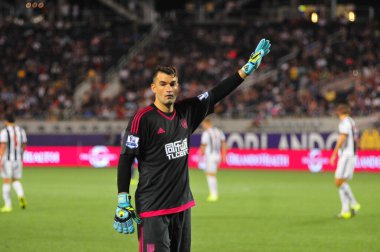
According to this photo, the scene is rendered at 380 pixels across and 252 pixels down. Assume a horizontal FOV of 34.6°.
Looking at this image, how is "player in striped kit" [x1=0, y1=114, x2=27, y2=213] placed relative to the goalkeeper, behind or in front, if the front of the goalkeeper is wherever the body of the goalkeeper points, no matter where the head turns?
behind

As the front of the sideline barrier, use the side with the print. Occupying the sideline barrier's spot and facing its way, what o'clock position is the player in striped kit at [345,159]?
The player in striped kit is roughly at 12 o'clock from the sideline barrier.

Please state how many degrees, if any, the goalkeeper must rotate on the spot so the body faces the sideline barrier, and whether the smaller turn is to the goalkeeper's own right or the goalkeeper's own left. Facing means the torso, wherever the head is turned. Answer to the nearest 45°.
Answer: approximately 135° to the goalkeeper's own left

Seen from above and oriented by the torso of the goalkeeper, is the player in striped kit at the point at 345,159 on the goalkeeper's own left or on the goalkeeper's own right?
on the goalkeeper's own left

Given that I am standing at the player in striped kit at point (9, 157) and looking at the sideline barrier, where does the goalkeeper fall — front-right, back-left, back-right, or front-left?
back-right

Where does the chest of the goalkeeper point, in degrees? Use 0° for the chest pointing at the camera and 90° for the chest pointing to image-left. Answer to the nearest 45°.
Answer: approximately 315°

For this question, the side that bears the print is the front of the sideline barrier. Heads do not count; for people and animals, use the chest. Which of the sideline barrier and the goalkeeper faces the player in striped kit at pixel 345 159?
the sideline barrier

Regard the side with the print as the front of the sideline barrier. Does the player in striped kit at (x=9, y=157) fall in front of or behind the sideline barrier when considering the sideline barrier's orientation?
in front

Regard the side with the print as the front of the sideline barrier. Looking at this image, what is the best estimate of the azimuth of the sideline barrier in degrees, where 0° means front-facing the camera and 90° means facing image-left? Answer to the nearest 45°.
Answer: approximately 0°

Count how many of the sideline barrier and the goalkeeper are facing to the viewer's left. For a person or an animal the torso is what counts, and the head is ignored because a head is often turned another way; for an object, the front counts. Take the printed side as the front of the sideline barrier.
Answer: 0

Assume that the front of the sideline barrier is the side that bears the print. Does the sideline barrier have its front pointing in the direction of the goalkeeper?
yes
